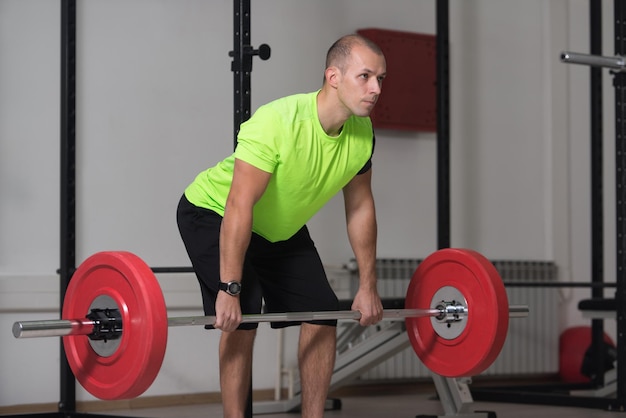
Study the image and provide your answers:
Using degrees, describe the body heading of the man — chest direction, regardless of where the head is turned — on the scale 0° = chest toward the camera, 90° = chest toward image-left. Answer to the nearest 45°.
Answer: approximately 315°

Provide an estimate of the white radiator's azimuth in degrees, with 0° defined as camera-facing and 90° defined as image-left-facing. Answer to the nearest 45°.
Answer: approximately 0°

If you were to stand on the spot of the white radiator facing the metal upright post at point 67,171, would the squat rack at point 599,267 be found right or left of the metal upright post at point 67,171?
left

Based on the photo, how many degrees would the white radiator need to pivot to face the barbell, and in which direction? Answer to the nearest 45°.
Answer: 0° — it already faces it

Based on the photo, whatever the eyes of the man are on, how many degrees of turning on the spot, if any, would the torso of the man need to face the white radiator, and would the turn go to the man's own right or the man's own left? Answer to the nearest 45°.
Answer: approximately 90° to the man's own left

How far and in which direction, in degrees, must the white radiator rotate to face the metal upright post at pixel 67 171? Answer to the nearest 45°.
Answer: approximately 45° to its right

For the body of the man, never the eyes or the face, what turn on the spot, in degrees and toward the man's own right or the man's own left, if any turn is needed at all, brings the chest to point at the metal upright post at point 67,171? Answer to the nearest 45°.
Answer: approximately 180°

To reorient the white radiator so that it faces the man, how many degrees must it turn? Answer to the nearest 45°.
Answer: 0° — it already faces them
